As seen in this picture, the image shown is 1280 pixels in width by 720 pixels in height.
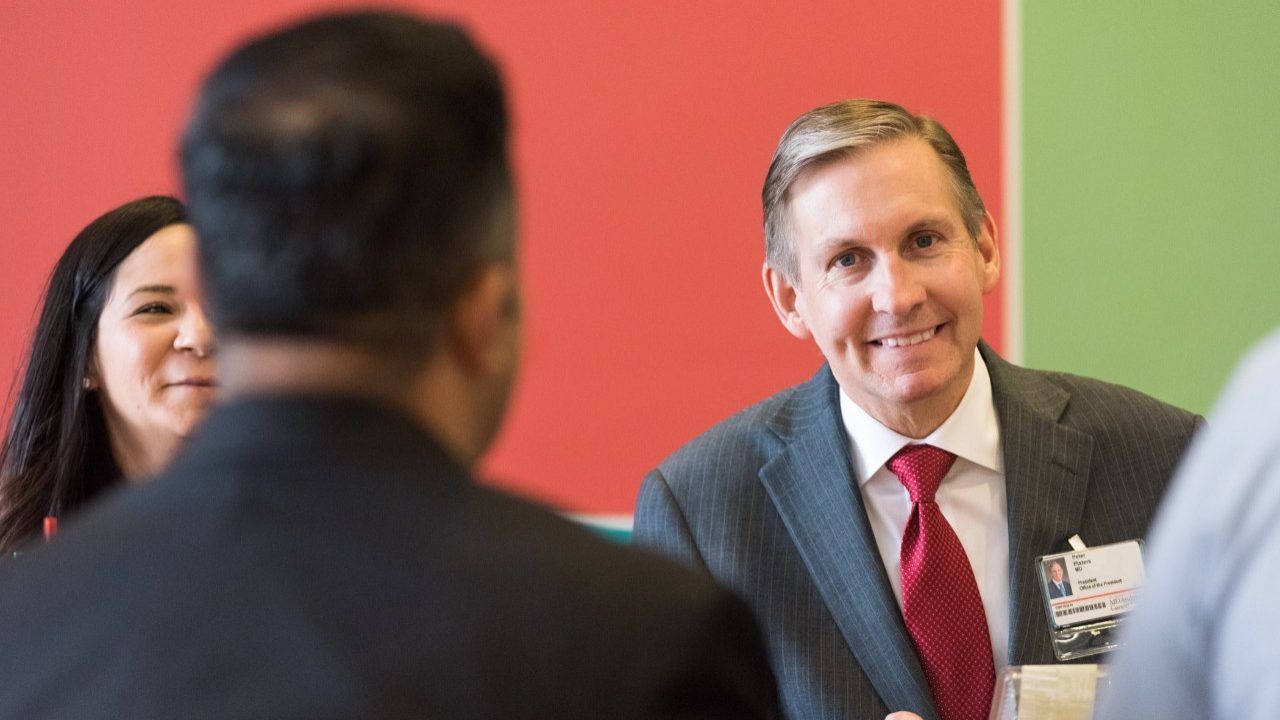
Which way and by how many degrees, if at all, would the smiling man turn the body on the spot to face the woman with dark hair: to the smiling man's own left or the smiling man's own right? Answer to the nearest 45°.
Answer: approximately 90° to the smiling man's own right

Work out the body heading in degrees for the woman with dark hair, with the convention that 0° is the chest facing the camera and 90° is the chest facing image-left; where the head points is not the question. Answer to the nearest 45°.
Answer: approximately 315°

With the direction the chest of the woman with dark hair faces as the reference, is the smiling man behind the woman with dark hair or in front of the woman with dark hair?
in front

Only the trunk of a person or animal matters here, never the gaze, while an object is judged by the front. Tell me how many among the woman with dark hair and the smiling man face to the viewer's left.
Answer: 0

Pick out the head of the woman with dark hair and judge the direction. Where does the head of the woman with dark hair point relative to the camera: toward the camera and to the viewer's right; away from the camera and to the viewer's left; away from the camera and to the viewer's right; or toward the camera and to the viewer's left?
toward the camera and to the viewer's right
